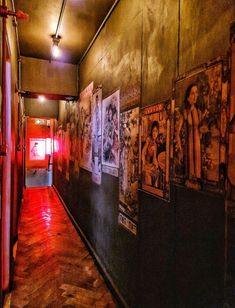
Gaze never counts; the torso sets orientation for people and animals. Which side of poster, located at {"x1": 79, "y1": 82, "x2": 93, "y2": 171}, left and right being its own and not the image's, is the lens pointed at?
left

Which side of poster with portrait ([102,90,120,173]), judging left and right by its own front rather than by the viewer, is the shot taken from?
left

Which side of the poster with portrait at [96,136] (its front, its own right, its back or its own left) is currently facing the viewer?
left

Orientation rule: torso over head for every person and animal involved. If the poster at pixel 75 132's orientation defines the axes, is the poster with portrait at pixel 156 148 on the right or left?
on its left

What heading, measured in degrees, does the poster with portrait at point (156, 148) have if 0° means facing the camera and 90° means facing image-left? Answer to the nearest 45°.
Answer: approximately 45°

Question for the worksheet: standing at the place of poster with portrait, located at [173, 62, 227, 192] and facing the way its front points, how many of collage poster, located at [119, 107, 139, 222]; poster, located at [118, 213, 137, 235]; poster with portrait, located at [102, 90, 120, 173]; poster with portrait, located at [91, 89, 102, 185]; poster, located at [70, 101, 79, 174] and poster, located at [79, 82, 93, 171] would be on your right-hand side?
6

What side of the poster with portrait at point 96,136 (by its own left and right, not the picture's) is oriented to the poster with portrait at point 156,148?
left

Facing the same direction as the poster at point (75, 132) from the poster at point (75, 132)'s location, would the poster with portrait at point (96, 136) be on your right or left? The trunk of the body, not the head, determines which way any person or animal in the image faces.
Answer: on your left

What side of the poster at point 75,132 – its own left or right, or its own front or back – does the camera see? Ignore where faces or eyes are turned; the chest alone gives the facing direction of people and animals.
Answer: left

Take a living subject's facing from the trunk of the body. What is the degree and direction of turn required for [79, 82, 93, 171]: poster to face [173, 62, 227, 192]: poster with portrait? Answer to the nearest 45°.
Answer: approximately 90° to its left

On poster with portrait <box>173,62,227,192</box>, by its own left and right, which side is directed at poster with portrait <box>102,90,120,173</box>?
right

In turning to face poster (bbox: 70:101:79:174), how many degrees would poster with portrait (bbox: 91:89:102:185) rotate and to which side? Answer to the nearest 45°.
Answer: approximately 90° to its right

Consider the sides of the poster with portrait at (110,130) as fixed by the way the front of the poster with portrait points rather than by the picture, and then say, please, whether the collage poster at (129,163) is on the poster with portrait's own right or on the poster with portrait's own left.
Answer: on the poster with portrait's own left
